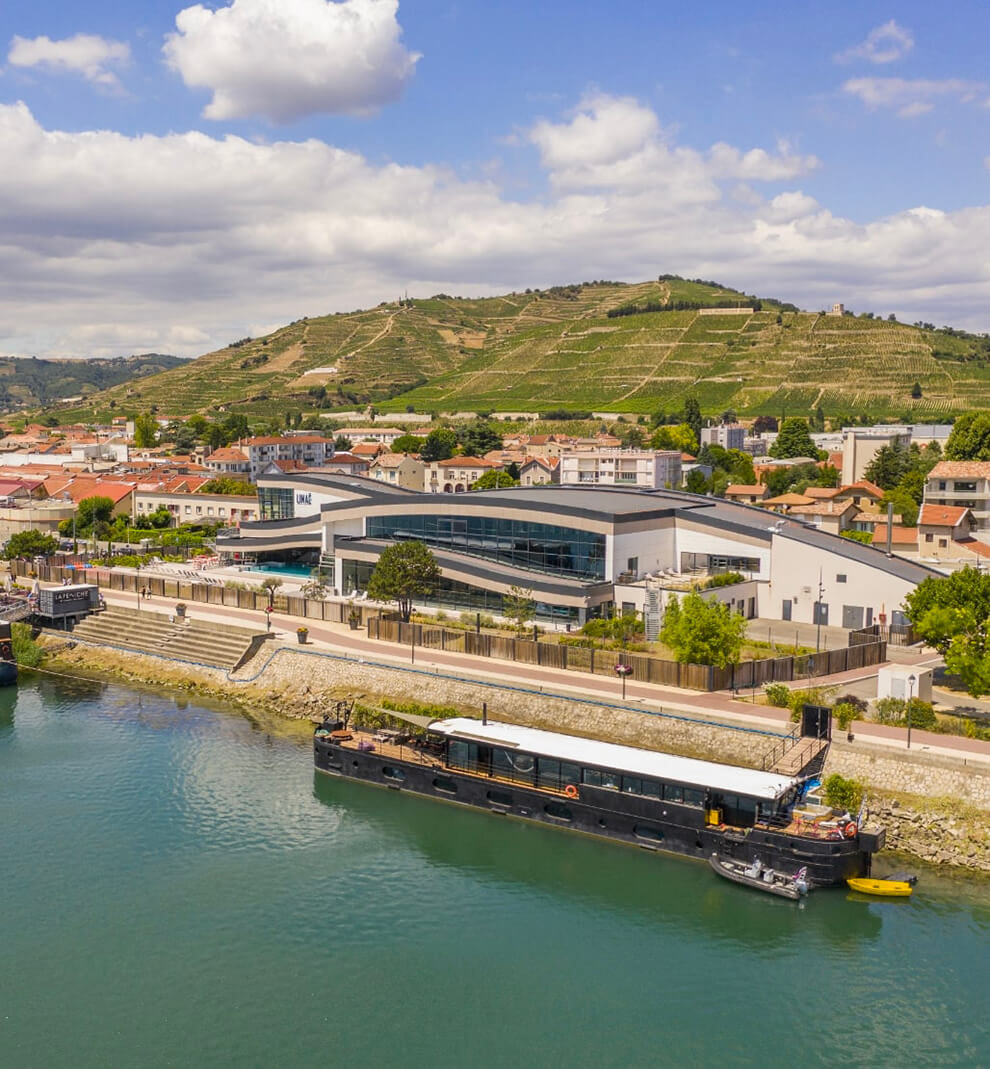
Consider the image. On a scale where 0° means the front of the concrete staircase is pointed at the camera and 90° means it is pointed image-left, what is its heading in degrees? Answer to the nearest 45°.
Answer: approximately 45°

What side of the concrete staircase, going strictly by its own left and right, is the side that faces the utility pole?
left

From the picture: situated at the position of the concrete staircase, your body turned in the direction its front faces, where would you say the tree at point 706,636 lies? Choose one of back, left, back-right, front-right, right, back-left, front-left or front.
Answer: left

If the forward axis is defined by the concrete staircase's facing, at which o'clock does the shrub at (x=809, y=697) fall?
The shrub is roughly at 9 o'clock from the concrete staircase.

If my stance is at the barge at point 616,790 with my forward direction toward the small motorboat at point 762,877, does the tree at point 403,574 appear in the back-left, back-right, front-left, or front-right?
back-left

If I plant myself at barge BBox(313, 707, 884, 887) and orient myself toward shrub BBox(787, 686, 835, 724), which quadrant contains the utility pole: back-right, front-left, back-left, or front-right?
front-left

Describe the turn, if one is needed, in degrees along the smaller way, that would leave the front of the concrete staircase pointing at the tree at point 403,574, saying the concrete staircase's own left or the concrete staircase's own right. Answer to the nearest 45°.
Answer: approximately 135° to the concrete staircase's own left

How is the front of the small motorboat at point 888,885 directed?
to the viewer's left

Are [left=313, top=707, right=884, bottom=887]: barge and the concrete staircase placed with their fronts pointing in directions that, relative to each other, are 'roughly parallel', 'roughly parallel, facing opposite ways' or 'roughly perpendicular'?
roughly perpendicular

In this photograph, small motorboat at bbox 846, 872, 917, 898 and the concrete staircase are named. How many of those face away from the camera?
0

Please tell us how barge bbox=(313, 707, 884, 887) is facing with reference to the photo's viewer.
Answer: facing away from the viewer and to the left of the viewer

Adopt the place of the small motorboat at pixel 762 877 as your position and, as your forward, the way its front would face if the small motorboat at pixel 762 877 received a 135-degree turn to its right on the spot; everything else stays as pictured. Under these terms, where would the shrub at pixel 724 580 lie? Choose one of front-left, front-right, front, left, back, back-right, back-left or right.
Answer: left

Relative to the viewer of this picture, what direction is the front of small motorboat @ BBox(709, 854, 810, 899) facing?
facing away from the viewer and to the left of the viewer

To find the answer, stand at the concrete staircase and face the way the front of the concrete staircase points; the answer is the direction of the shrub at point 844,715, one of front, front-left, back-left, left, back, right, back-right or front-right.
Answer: left

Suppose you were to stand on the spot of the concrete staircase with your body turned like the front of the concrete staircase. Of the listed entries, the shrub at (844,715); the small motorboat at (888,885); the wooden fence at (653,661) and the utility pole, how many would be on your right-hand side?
0

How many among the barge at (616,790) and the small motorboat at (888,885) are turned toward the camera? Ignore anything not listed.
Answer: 0

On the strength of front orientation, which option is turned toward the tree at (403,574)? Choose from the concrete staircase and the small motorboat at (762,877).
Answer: the small motorboat

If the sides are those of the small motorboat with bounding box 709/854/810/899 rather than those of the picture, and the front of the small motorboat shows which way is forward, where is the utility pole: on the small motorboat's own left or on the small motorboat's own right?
on the small motorboat's own right

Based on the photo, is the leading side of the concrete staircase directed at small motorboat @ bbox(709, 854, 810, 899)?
no

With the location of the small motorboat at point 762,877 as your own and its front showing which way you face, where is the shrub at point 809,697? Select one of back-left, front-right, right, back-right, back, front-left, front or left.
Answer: front-right
